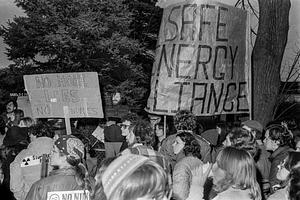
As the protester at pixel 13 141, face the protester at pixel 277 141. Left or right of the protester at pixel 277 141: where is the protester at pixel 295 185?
right

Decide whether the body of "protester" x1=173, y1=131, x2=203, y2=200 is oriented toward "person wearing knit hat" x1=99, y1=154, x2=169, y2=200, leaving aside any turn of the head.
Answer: no

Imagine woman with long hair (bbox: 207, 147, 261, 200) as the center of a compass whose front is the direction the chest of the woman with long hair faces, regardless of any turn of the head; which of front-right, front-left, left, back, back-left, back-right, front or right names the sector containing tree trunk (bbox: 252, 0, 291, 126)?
front-right

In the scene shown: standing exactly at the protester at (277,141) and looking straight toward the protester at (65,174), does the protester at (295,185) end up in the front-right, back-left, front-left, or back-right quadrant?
front-left

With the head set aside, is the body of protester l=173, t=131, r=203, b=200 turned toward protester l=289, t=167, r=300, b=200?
no

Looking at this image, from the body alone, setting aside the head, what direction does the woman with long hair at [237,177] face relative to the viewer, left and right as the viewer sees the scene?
facing away from the viewer and to the left of the viewer

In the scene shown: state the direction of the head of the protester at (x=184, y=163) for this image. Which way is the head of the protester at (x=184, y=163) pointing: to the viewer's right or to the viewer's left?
to the viewer's left
